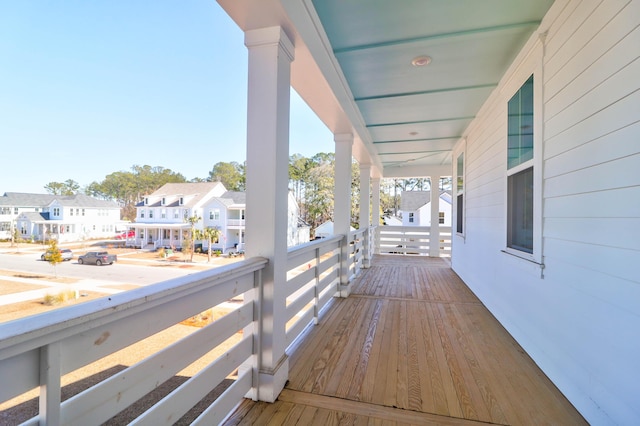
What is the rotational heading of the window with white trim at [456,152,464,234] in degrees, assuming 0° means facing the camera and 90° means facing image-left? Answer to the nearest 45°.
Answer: approximately 90°

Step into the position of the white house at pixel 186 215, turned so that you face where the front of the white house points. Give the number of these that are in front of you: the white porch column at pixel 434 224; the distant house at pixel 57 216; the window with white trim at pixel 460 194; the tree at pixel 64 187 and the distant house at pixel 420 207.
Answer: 2

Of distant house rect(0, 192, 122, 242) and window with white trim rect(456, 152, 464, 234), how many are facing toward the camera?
1

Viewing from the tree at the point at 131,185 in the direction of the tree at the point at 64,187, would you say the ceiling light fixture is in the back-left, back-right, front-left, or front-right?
back-left

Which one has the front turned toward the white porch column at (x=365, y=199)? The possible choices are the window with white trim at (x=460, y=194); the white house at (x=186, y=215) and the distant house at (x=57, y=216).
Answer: the window with white trim
